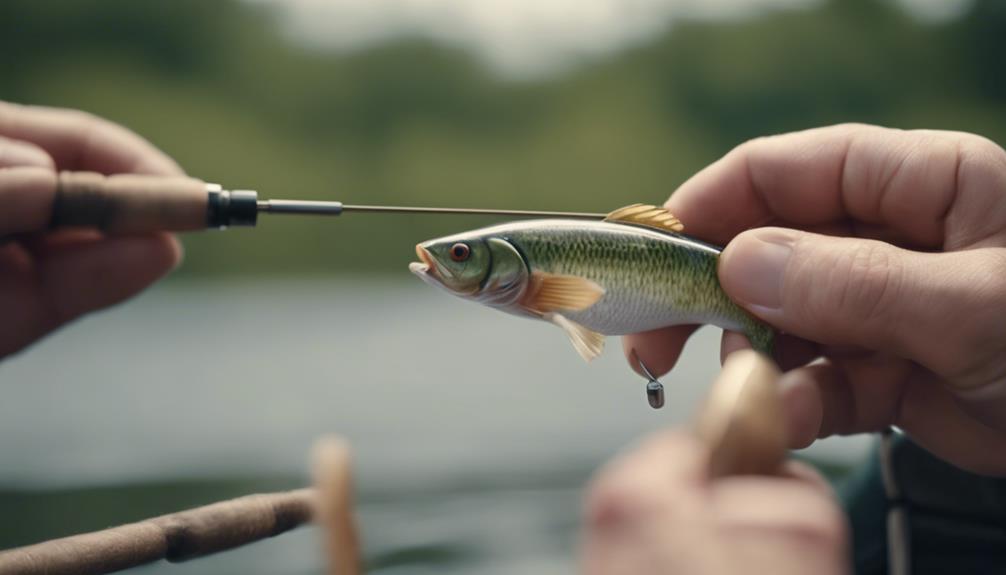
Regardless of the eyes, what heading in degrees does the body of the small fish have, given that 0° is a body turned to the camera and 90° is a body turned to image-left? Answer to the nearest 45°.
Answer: approximately 90°
